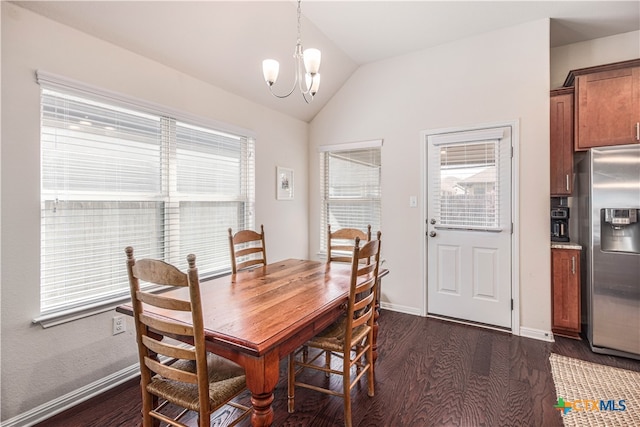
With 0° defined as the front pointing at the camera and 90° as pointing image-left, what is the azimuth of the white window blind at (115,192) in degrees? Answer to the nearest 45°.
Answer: approximately 315°

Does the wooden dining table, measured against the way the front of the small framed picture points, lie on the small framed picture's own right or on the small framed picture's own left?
on the small framed picture's own right

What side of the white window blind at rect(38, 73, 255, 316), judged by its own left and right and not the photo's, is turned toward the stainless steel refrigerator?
front

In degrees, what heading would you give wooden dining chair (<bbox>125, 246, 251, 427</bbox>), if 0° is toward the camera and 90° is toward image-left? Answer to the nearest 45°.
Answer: approximately 225°

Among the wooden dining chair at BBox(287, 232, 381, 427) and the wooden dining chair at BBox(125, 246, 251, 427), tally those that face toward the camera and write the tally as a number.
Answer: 0

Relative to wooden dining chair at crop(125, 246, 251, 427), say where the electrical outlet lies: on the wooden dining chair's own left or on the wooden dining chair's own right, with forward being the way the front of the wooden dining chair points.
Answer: on the wooden dining chair's own left

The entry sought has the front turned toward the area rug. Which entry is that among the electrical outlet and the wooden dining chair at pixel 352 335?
the electrical outlet

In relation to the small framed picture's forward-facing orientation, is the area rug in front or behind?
in front

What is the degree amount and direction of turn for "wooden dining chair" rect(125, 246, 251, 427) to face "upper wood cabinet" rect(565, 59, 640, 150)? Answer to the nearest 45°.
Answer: approximately 45° to its right
